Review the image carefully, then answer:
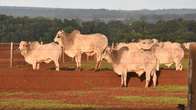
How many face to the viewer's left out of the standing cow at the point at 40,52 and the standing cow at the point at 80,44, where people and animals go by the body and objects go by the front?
2

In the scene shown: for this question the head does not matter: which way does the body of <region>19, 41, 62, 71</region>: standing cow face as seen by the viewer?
to the viewer's left

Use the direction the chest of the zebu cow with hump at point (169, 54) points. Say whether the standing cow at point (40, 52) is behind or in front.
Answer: in front

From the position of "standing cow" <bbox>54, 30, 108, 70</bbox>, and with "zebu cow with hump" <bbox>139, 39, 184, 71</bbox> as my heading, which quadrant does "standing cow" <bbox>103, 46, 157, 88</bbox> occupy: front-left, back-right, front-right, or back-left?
front-right

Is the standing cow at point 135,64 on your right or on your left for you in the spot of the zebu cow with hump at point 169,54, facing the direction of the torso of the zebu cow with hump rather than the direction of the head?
on your left

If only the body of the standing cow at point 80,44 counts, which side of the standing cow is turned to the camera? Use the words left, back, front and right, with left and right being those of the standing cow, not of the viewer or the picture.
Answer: left

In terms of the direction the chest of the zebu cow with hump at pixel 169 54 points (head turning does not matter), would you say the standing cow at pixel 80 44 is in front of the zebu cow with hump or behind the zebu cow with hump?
in front

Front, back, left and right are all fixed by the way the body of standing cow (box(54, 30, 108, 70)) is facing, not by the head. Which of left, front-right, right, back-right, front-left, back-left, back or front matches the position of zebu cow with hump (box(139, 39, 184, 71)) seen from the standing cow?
back

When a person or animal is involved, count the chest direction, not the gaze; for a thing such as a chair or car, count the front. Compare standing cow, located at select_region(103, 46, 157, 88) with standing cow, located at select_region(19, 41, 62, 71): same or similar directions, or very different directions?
same or similar directions

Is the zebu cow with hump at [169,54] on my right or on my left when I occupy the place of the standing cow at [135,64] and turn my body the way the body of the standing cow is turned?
on my right

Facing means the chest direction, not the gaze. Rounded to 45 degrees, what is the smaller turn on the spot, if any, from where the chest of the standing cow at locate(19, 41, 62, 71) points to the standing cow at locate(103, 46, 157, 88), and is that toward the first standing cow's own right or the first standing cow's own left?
approximately 135° to the first standing cow's own left

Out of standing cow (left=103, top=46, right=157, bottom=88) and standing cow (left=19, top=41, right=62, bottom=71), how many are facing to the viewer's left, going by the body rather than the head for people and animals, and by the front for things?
2

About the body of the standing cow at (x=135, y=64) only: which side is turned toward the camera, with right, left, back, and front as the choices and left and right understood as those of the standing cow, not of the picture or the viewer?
left

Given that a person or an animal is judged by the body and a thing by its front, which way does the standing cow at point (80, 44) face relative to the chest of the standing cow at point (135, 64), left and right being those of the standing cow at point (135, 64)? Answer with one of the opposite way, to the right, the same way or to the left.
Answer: the same way

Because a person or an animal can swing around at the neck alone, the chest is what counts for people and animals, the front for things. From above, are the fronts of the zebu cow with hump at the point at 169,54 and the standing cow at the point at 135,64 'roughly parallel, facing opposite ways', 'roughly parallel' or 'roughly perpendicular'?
roughly parallel
